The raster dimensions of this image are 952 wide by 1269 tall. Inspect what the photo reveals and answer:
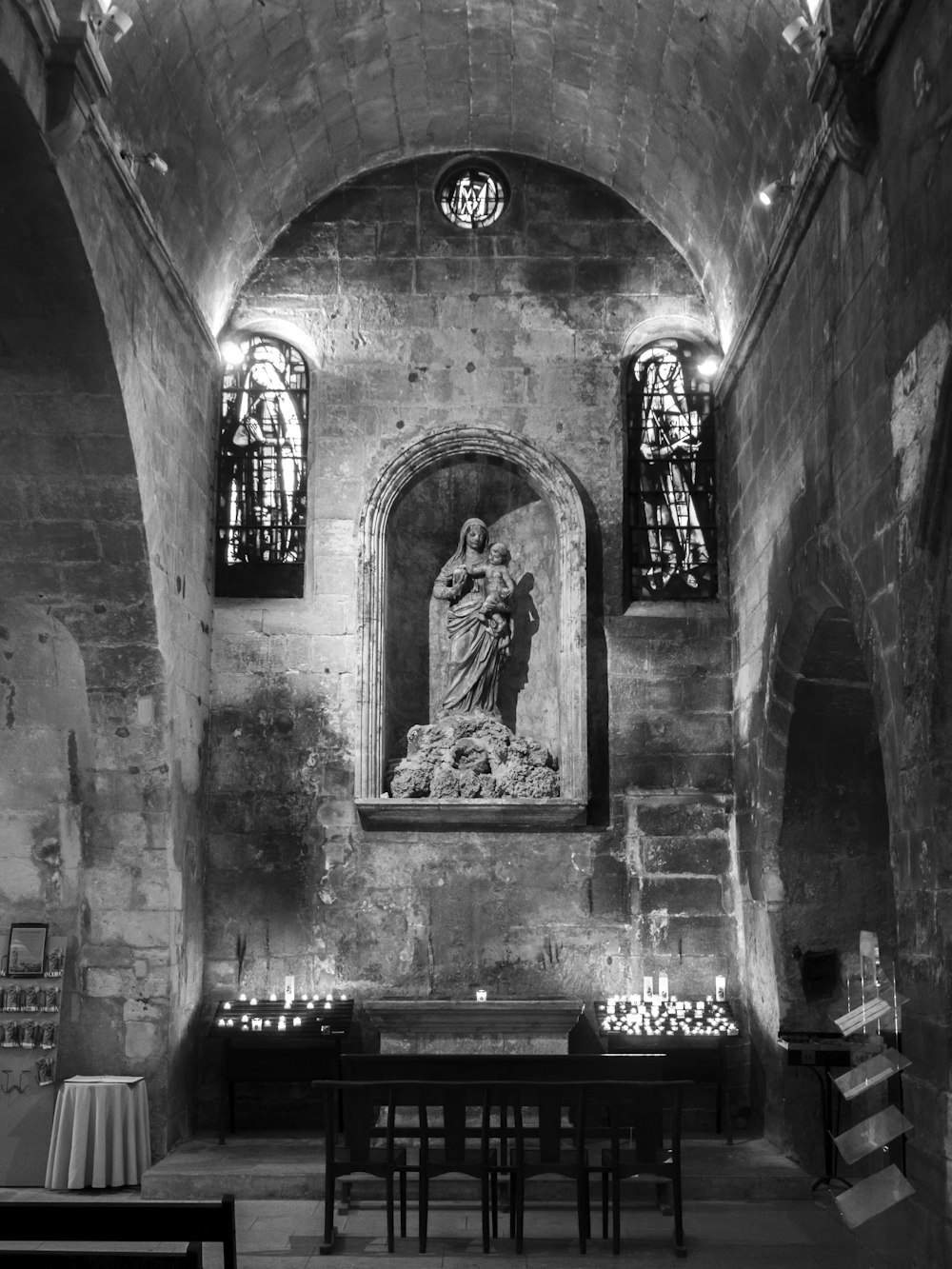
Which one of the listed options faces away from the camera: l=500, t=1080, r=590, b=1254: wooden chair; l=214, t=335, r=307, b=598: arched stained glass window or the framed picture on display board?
the wooden chair

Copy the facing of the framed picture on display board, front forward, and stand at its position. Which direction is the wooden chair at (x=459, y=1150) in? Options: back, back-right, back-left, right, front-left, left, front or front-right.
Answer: front-left

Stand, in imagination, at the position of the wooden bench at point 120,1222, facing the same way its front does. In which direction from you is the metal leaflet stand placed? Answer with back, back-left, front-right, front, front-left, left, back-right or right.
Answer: right

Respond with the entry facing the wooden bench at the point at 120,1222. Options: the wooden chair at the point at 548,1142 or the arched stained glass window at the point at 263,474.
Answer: the arched stained glass window

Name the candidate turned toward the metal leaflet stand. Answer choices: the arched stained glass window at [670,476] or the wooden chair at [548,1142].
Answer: the arched stained glass window

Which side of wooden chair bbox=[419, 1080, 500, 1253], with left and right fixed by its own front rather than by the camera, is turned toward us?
back

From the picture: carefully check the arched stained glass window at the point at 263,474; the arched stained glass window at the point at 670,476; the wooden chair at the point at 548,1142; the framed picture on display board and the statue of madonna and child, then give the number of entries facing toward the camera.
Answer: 4

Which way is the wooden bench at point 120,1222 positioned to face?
away from the camera

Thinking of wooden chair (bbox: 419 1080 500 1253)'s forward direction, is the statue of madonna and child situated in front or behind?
in front

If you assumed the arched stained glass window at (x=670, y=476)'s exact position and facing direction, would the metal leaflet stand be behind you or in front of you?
in front
